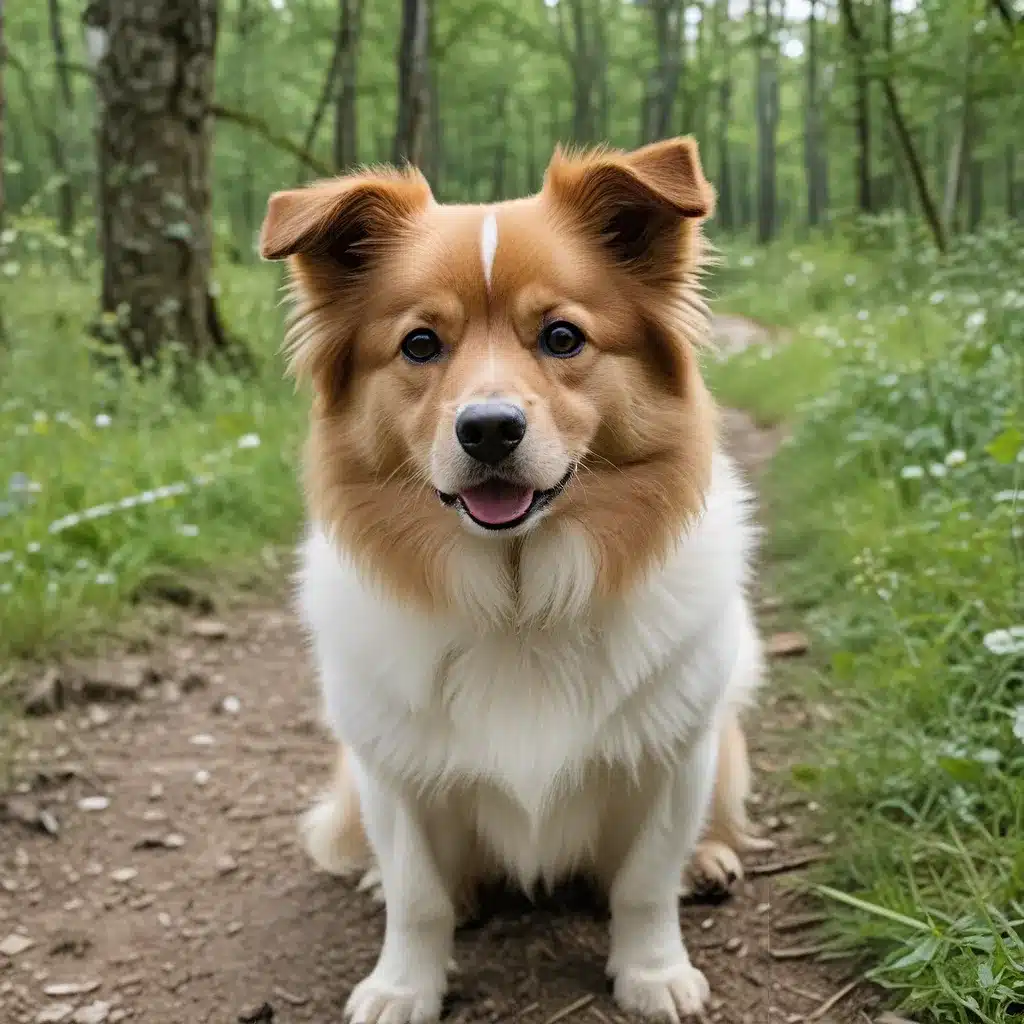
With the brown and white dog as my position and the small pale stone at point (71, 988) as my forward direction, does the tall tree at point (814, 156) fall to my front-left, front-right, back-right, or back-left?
back-right

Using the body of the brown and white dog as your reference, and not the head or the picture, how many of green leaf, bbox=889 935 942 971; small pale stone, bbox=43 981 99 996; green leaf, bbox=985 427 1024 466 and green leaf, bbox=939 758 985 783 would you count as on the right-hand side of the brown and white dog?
1

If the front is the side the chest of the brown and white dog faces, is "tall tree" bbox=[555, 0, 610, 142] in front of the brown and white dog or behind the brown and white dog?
behind

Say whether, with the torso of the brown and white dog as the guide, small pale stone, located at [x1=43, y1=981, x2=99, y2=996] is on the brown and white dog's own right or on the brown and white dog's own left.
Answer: on the brown and white dog's own right

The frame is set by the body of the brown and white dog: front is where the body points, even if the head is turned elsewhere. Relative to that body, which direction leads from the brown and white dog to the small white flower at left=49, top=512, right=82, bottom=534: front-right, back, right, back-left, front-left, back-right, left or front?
back-right

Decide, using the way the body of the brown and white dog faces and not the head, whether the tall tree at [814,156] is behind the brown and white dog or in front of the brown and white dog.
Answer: behind

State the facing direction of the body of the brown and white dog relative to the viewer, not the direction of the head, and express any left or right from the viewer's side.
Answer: facing the viewer
